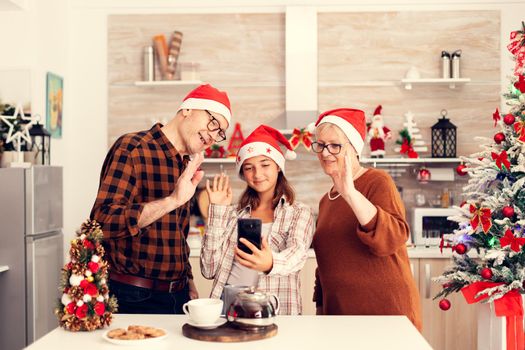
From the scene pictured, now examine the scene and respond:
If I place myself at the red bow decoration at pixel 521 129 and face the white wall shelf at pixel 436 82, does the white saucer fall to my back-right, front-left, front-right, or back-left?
back-left

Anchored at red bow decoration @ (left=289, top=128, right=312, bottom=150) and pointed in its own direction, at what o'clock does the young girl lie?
The young girl is roughly at 12 o'clock from the red bow decoration.

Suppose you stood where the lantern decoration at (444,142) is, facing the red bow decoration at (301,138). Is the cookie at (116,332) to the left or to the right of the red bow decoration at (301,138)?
left

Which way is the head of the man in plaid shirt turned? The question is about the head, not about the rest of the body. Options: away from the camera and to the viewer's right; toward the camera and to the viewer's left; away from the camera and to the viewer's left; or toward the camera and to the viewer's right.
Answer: toward the camera and to the viewer's right

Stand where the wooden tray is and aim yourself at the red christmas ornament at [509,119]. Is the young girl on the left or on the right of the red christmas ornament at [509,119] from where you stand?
left

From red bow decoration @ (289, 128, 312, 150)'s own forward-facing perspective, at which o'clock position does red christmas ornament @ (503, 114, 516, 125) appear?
The red christmas ornament is roughly at 11 o'clock from the red bow decoration.

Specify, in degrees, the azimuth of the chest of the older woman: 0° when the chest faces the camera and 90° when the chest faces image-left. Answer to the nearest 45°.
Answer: approximately 45°

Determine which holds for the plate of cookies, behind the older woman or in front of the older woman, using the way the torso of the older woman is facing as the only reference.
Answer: in front

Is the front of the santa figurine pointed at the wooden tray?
yes
